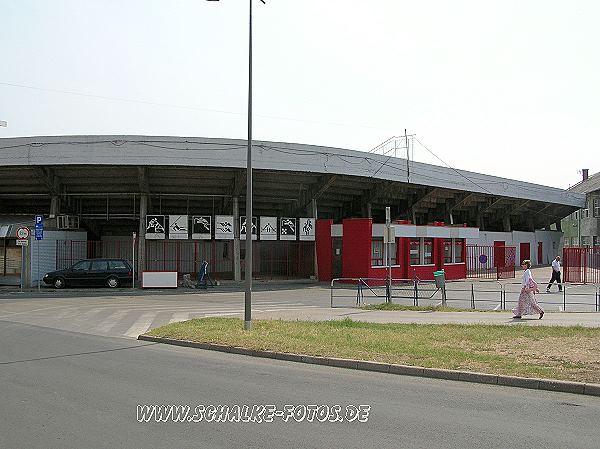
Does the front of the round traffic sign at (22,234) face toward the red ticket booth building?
no

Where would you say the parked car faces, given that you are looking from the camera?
facing to the left of the viewer

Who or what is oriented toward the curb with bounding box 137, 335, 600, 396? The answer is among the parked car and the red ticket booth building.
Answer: the red ticket booth building

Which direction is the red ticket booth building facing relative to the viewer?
toward the camera

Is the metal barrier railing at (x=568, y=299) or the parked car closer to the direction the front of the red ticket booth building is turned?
the metal barrier railing

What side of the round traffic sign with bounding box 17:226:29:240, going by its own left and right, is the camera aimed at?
front

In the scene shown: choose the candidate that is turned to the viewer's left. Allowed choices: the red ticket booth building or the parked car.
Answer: the parked car

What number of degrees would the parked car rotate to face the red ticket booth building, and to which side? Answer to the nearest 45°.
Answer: approximately 180°

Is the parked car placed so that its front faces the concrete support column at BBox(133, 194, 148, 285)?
no

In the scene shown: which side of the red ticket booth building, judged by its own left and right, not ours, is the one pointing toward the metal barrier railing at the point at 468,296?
front

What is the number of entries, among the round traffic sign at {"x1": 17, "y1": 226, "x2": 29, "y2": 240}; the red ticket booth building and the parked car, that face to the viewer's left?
1
